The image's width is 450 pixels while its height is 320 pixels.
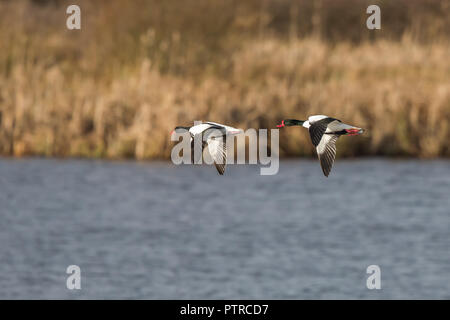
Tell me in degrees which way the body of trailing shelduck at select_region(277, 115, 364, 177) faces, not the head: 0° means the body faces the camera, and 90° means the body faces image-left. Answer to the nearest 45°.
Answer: approximately 90°
